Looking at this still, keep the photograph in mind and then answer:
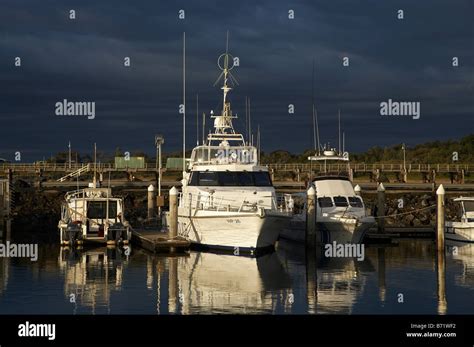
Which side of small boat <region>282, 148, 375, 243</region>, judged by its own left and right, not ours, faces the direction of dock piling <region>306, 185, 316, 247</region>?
front

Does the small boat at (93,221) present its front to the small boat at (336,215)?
no

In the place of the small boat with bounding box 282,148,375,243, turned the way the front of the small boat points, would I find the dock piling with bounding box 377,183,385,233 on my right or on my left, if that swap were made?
on my left

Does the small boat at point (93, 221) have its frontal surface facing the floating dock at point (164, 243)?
no

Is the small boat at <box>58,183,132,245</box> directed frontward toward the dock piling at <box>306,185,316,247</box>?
no
